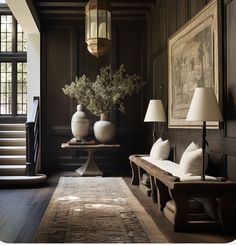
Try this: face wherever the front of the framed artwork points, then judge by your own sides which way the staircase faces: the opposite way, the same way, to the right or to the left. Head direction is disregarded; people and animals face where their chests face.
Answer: to the left

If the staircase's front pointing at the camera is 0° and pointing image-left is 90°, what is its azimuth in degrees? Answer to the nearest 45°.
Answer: approximately 0°

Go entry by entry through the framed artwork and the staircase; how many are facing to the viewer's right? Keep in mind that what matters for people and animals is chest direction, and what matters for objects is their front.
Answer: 0

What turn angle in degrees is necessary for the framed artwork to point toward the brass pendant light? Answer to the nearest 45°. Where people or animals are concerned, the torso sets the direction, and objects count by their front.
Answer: approximately 90° to its right

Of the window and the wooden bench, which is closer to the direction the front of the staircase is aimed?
the wooden bench

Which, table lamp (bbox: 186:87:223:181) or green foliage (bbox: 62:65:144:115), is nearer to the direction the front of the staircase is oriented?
the table lamp

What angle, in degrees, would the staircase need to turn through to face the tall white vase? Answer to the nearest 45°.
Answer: approximately 90° to its left

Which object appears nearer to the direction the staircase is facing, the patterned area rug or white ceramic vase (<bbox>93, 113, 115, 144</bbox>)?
the patterned area rug

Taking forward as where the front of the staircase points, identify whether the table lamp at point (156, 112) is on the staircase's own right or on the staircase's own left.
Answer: on the staircase's own left

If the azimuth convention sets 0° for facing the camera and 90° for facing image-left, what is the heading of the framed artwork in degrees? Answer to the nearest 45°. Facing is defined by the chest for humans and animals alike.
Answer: approximately 45°

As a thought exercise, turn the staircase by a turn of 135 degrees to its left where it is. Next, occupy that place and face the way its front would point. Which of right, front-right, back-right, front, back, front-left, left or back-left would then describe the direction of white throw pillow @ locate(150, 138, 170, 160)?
right
